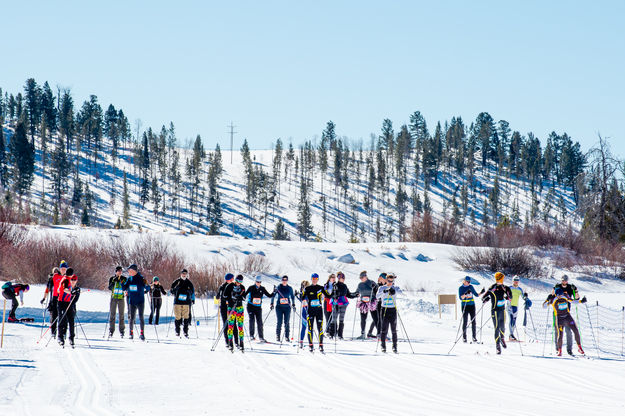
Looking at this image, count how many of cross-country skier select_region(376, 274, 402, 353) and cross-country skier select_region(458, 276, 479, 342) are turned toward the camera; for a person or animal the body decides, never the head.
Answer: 2

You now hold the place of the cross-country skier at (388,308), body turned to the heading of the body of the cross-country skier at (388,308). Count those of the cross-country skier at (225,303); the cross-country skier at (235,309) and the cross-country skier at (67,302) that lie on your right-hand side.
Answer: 3

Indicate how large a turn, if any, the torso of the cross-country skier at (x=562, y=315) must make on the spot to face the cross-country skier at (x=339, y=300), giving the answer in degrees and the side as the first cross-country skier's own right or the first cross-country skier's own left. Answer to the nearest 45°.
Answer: approximately 90° to the first cross-country skier's own right

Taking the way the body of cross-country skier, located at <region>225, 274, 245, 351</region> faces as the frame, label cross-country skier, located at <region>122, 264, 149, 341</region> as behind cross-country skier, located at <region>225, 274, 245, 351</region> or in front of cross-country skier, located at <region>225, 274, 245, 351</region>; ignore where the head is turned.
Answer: behind

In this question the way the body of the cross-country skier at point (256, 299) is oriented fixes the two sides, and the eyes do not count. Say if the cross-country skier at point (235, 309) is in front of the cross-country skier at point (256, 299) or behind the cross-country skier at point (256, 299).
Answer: in front

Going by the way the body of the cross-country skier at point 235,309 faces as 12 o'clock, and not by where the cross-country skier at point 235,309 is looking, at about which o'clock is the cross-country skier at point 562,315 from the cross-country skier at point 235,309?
the cross-country skier at point 562,315 is roughly at 9 o'clock from the cross-country skier at point 235,309.

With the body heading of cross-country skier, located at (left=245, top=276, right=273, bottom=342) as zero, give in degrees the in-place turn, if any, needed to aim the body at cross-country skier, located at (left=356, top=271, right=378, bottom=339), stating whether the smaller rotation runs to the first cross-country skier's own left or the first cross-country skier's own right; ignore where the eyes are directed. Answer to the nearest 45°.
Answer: approximately 135° to the first cross-country skier's own left

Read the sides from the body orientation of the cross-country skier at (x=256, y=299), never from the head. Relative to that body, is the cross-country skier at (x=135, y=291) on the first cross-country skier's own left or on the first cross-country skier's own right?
on the first cross-country skier's own right

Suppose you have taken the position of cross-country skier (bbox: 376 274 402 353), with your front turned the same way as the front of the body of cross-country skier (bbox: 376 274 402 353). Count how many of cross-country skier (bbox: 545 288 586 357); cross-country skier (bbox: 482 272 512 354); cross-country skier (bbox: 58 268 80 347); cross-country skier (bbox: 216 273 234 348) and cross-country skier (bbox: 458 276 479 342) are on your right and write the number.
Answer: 2

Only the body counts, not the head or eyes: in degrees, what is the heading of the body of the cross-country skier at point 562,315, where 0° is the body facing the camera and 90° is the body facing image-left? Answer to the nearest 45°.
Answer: approximately 0°

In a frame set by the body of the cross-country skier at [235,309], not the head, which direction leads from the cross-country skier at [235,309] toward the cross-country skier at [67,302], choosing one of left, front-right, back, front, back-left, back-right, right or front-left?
right

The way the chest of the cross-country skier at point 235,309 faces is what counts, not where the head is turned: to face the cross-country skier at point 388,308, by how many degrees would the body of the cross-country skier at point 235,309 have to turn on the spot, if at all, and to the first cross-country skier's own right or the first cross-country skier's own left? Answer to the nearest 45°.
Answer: approximately 90° to the first cross-country skier's own left
